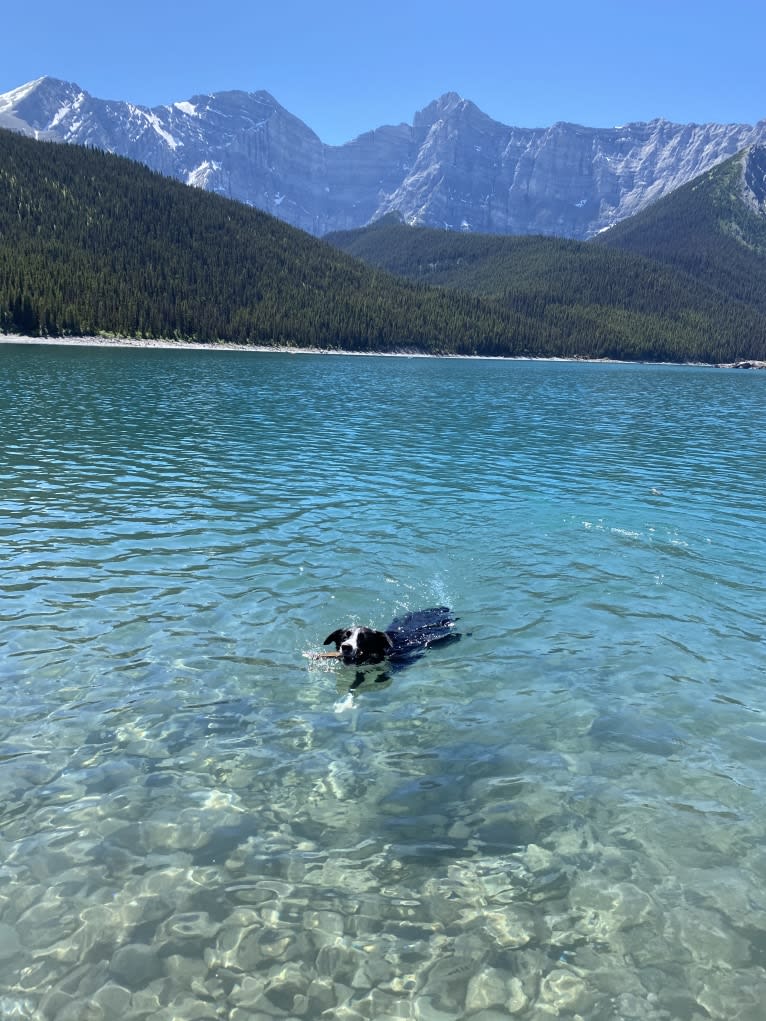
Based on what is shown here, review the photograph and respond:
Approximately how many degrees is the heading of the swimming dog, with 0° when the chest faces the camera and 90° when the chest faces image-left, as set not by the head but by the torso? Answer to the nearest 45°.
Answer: approximately 45°
